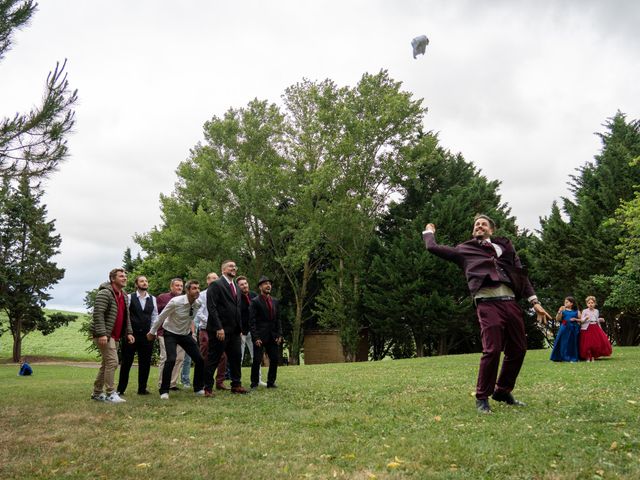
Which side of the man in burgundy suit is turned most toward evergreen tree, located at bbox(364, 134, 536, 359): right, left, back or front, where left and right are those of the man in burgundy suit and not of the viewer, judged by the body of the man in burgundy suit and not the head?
back

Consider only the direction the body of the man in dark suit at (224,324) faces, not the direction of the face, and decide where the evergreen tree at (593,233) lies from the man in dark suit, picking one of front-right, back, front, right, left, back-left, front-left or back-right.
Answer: left

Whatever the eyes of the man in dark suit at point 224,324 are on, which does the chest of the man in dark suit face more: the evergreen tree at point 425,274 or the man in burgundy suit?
the man in burgundy suit

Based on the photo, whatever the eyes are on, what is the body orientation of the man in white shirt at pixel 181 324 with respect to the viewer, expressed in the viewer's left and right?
facing the viewer and to the right of the viewer

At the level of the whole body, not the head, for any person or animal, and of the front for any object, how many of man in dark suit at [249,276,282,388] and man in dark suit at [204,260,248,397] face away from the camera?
0

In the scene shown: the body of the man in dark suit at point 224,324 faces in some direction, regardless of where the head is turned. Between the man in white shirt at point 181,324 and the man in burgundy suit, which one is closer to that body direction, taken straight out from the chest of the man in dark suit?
the man in burgundy suit

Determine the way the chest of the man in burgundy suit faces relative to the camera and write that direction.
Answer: toward the camera

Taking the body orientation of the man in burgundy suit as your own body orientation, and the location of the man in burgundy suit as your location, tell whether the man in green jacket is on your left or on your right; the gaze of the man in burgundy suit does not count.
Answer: on your right

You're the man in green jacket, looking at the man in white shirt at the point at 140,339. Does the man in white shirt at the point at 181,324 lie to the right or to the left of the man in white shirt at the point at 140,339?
right

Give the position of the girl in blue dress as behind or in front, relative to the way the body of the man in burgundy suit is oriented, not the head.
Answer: behind

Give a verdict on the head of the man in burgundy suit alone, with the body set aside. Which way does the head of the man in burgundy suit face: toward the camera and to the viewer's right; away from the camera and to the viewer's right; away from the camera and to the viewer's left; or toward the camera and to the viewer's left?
toward the camera and to the viewer's left
